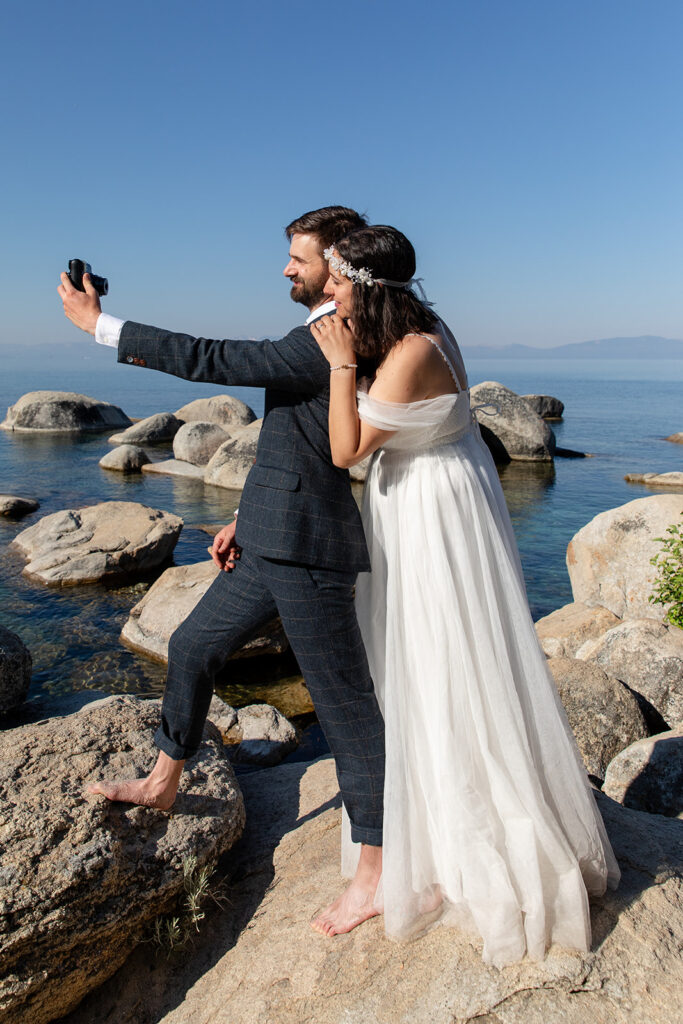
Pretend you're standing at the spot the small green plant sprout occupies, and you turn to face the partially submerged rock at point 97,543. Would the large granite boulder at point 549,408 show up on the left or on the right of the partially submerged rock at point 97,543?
right

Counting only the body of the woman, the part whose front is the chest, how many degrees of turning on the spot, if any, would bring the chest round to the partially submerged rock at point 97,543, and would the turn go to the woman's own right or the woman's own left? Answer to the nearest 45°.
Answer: approximately 45° to the woman's own right

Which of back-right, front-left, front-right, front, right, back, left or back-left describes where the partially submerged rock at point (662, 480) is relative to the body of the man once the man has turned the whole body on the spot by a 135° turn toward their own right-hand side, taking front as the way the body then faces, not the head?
front

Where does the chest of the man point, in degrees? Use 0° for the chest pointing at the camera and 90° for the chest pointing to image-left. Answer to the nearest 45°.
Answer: approximately 90°

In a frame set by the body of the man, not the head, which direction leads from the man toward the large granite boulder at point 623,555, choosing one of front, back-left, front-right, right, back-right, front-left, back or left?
back-right

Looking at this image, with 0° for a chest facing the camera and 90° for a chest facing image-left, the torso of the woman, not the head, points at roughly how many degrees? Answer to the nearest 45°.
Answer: approximately 90°

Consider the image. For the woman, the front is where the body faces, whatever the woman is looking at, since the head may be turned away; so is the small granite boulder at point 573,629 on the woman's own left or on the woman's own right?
on the woman's own right

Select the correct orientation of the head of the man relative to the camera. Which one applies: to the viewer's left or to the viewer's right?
to the viewer's left

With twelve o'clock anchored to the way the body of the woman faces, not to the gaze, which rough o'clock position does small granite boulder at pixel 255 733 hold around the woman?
The small granite boulder is roughly at 2 o'clock from the woman.

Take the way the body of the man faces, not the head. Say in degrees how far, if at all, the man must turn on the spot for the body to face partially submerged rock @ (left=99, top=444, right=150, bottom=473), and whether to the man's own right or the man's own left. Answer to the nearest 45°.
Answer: approximately 90° to the man's own right

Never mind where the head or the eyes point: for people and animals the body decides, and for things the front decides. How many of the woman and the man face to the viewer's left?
2

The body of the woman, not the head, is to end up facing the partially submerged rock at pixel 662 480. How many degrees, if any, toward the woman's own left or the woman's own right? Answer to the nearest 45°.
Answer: approximately 90° to the woman's own right
